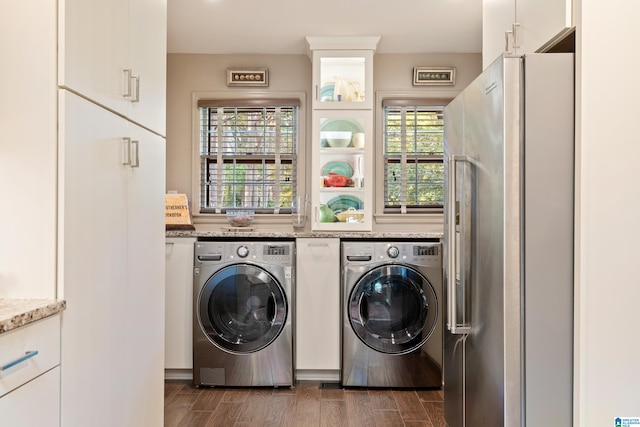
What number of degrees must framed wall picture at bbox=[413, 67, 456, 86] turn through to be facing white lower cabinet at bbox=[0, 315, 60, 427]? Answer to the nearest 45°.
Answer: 0° — it already faces it

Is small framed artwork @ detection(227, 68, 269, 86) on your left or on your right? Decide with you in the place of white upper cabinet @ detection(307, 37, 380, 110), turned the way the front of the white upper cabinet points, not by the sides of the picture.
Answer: on your right

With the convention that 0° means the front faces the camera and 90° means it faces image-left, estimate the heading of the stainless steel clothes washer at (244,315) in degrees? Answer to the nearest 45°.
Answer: approximately 0°

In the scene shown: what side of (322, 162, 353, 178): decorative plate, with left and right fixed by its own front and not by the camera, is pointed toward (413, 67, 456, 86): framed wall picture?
left
